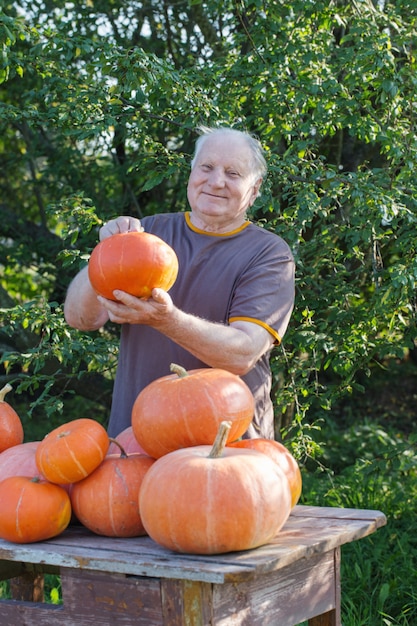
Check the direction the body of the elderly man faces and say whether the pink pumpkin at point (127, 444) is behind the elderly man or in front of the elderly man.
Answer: in front

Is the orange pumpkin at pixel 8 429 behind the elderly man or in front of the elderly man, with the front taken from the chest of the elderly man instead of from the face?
in front

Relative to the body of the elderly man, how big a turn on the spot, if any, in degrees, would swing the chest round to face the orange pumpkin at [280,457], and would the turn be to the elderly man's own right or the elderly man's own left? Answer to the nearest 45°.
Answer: approximately 45° to the elderly man's own left

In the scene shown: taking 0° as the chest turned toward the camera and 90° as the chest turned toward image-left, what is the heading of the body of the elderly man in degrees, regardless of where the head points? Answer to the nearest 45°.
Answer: approximately 45°

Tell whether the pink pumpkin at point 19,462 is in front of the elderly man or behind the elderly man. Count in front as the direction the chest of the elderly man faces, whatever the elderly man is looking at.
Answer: in front

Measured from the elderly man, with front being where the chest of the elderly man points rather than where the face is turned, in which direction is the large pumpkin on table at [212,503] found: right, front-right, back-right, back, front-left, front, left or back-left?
front-left
